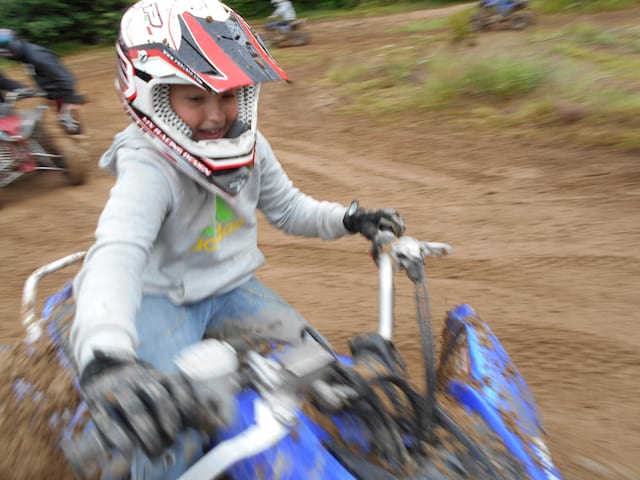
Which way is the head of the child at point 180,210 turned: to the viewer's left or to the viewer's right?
to the viewer's right

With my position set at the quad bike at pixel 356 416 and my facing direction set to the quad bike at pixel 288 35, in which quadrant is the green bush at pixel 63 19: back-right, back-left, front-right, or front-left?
front-left

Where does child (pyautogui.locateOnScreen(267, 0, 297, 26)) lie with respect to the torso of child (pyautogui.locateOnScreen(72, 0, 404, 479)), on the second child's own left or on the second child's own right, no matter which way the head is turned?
on the second child's own left

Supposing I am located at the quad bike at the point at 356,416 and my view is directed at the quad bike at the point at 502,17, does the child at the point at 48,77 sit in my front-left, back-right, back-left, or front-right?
front-left

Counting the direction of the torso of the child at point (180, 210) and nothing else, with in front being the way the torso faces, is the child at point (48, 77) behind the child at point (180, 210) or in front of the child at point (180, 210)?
behind

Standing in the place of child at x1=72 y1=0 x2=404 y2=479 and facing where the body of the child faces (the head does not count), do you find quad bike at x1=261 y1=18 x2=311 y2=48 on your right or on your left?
on your left

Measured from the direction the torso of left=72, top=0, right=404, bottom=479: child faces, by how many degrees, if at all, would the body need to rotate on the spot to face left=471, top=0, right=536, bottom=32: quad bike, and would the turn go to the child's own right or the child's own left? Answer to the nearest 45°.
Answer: approximately 90° to the child's own left

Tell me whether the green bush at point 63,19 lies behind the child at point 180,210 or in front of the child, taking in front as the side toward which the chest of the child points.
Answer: behind
